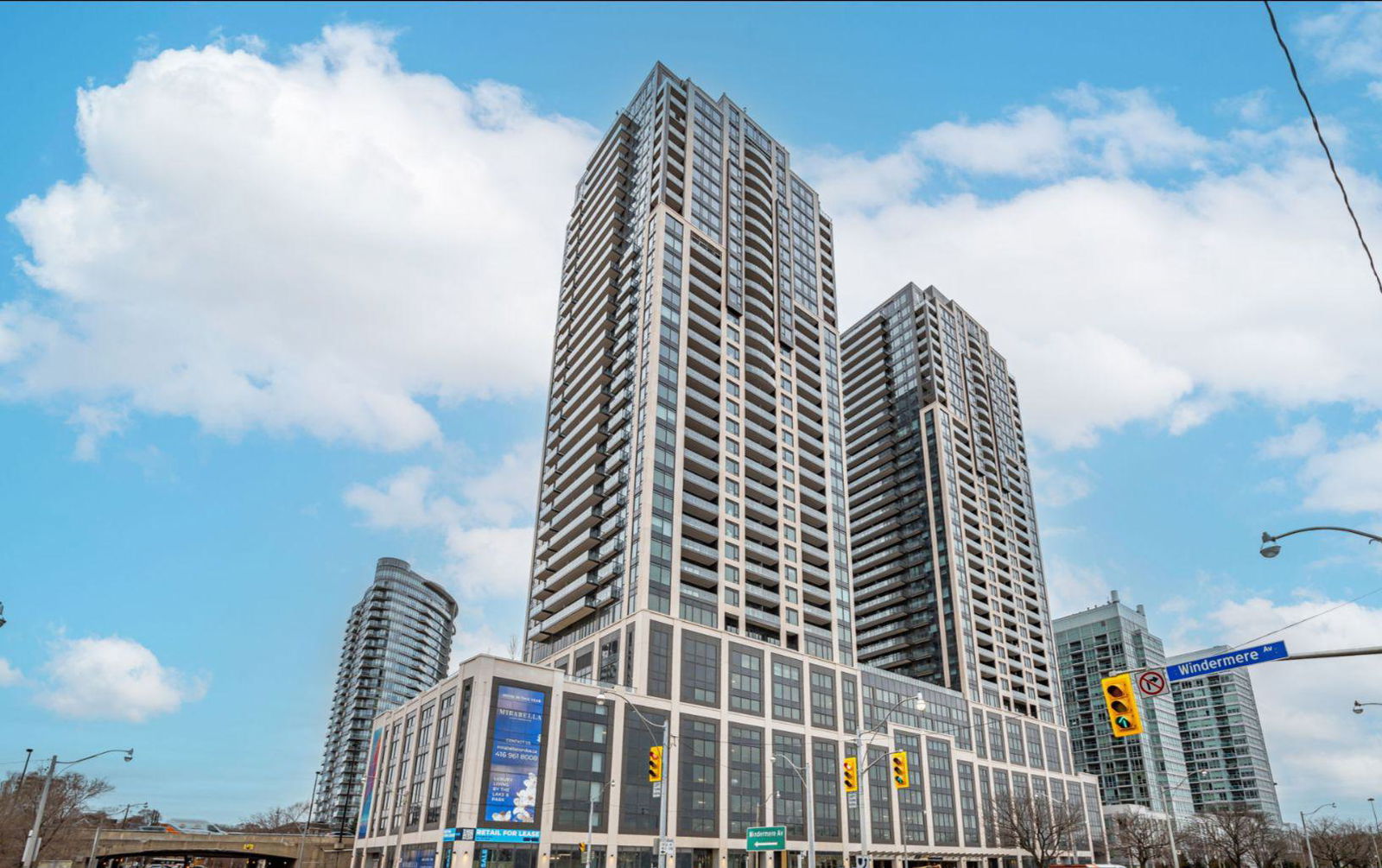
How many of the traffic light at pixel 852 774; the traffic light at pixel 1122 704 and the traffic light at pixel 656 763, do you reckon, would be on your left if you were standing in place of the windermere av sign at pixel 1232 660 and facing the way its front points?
0

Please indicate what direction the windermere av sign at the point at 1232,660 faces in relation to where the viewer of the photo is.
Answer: facing the viewer

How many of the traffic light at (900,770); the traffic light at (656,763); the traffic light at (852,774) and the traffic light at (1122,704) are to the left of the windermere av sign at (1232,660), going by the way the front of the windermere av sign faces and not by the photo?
0

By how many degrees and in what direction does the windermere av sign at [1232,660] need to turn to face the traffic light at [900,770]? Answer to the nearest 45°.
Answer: approximately 135° to its right

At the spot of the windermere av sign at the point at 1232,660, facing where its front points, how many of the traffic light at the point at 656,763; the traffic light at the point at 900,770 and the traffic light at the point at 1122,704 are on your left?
0

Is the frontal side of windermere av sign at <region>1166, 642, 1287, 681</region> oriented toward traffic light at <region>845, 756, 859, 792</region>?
no

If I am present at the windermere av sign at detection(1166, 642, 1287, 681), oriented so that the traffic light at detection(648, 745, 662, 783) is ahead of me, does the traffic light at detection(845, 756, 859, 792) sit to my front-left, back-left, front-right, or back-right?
front-right

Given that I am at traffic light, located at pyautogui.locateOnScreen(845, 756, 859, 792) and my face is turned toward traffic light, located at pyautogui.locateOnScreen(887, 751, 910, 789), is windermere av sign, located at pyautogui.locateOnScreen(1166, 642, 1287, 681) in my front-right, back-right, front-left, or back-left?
front-right

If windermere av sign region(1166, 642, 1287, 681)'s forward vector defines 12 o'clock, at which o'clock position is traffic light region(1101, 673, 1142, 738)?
The traffic light is roughly at 2 o'clock from the windermere av sign.

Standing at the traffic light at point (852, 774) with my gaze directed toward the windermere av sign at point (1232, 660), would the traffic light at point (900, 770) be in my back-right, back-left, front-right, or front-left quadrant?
front-left

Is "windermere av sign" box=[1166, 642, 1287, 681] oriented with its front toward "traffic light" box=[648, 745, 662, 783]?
no
